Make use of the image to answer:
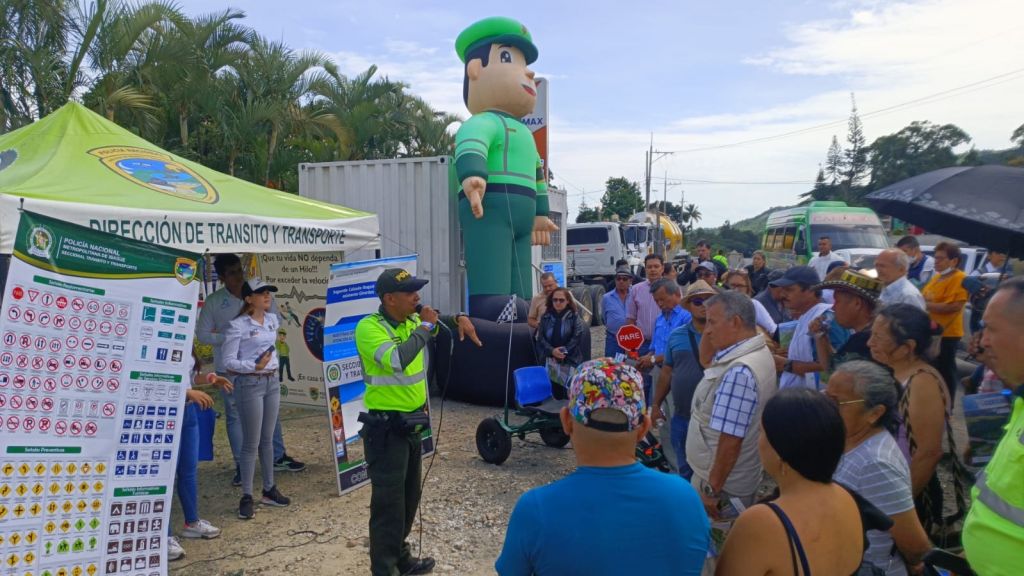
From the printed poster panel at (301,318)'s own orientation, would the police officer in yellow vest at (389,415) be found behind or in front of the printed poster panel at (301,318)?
in front

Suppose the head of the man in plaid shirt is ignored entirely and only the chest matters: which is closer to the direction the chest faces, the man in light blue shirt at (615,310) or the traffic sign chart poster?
the traffic sign chart poster

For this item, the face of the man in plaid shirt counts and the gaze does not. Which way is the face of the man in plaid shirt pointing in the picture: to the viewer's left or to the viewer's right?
to the viewer's left

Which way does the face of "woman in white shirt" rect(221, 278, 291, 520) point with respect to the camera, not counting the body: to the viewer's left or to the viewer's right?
to the viewer's right

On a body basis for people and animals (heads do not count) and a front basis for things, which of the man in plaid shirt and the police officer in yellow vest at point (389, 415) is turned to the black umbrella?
the police officer in yellow vest

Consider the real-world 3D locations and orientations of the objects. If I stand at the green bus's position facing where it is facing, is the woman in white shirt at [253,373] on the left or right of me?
on my right

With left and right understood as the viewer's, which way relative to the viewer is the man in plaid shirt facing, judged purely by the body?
facing to the left of the viewer

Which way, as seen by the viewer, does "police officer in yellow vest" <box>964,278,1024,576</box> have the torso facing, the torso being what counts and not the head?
to the viewer's left

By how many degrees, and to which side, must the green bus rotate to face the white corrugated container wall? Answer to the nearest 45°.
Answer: approximately 90° to its right

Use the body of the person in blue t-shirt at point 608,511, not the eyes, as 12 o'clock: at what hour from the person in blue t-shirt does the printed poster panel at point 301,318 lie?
The printed poster panel is roughly at 11 o'clock from the person in blue t-shirt.

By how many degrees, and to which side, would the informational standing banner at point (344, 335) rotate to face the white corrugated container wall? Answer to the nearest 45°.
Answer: approximately 135° to its left

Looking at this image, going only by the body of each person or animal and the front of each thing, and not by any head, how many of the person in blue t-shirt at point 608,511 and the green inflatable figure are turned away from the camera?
1

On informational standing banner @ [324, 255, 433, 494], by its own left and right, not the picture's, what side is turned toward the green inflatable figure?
left

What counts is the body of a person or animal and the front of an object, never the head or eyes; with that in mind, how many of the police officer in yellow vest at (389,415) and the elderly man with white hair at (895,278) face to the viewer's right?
1

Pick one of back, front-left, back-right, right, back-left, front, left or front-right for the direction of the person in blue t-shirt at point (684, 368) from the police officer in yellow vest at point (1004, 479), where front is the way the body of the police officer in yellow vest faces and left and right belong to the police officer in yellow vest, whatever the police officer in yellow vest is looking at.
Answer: front-right

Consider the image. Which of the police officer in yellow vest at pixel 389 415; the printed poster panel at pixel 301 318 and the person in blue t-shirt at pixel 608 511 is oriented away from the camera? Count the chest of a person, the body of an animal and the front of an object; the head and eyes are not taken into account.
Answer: the person in blue t-shirt

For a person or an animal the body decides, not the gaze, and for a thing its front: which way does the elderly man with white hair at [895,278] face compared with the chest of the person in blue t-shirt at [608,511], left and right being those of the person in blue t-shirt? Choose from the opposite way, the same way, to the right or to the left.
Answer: to the left

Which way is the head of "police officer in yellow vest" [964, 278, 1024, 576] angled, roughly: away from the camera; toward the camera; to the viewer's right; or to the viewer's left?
to the viewer's left

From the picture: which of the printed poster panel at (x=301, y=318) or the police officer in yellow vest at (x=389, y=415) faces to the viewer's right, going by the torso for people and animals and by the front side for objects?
the police officer in yellow vest
